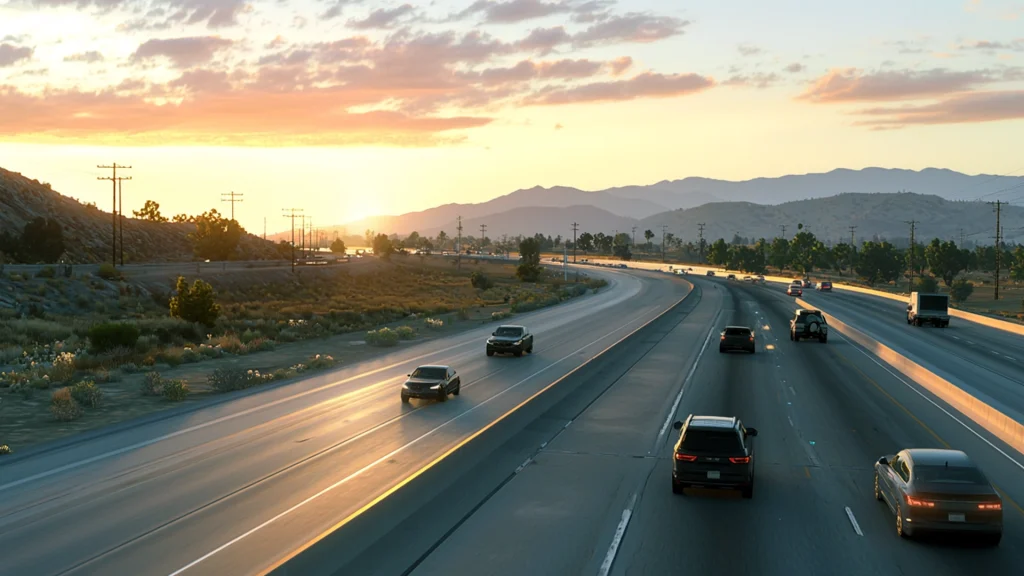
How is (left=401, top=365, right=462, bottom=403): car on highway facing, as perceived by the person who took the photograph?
facing the viewer and to the left of the viewer

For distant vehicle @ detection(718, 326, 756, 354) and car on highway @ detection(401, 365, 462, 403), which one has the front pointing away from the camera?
the distant vehicle

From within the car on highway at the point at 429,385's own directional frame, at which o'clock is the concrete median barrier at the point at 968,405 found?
The concrete median barrier is roughly at 8 o'clock from the car on highway.

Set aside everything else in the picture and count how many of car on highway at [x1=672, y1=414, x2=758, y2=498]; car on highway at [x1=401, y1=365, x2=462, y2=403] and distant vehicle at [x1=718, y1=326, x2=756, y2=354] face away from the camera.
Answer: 2

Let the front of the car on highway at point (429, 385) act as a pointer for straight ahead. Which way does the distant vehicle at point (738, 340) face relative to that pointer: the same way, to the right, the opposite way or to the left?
the opposite way

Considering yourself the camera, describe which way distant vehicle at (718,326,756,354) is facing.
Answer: facing away from the viewer

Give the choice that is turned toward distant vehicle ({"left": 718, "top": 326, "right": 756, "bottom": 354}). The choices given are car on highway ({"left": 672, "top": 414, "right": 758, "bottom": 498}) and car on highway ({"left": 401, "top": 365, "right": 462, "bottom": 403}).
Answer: car on highway ({"left": 672, "top": 414, "right": 758, "bottom": 498})

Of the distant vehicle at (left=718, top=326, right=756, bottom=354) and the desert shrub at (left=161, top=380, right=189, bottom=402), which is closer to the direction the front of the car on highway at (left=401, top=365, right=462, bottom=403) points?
the desert shrub

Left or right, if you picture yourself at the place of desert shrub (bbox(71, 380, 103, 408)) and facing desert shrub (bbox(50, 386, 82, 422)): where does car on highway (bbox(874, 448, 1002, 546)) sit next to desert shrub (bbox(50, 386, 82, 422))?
left

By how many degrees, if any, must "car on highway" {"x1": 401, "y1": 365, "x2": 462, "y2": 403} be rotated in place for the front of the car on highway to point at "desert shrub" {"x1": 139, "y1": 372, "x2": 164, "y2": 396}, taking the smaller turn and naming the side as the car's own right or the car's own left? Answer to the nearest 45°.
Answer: approximately 45° to the car's own right

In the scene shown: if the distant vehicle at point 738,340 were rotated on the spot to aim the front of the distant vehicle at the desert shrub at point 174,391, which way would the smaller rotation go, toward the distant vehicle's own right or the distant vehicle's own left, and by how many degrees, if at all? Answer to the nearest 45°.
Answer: approximately 135° to the distant vehicle's own left

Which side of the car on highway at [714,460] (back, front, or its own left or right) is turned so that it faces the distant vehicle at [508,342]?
front

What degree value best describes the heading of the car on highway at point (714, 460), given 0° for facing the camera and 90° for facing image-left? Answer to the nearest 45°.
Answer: approximately 180°

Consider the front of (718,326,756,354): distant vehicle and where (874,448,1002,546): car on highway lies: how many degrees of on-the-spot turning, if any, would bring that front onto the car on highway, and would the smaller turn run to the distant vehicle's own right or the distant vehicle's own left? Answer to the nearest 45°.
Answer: approximately 180°

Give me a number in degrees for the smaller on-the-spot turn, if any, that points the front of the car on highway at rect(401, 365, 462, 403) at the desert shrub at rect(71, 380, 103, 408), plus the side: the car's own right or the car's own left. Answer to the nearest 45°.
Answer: approximately 45° to the car's own right

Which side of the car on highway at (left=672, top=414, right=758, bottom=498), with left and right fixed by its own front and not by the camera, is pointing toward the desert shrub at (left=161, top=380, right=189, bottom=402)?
left

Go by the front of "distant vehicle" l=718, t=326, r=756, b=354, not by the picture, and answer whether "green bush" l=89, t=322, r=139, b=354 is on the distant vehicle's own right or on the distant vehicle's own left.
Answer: on the distant vehicle's own left
